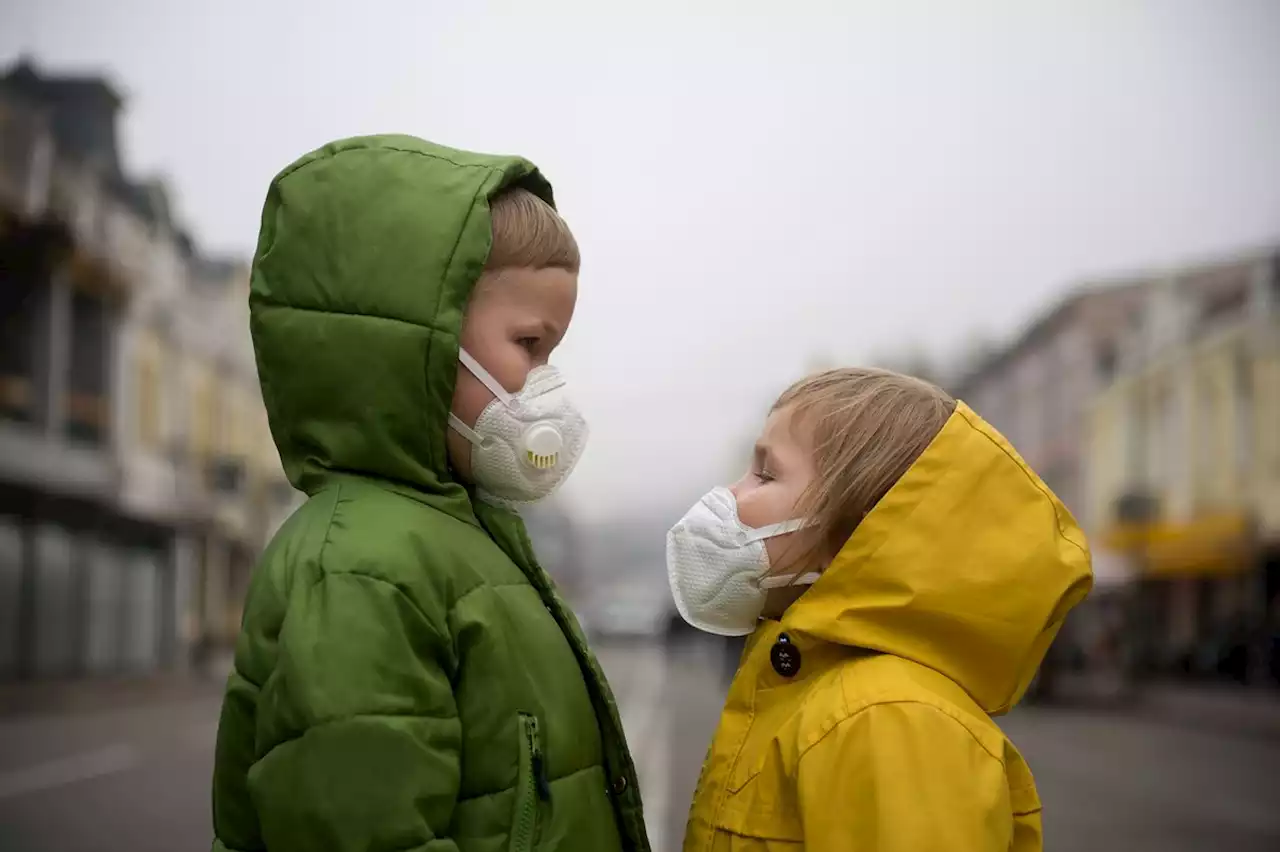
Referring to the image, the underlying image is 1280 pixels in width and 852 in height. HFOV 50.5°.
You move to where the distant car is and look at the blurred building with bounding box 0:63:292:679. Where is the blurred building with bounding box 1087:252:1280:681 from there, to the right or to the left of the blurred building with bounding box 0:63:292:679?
left

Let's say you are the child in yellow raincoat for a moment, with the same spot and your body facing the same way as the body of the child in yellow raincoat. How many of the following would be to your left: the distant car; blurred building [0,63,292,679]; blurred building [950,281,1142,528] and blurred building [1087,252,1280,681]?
0

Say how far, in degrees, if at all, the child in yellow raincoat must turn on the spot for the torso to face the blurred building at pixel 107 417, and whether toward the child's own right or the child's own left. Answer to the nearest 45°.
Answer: approximately 45° to the child's own right

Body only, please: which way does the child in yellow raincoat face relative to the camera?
to the viewer's left

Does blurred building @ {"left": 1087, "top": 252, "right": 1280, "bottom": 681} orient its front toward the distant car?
no

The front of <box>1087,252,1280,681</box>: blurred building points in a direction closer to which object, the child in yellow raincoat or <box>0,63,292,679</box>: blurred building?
the blurred building

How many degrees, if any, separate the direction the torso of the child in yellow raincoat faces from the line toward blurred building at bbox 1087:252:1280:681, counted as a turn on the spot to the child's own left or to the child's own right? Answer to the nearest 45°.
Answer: approximately 90° to the child's own right

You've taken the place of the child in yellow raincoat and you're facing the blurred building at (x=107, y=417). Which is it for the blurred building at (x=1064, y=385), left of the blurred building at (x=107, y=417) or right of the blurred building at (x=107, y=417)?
right

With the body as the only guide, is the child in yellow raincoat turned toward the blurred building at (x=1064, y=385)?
no

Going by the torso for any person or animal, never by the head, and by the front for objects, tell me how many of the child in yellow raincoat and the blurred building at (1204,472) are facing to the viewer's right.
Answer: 0

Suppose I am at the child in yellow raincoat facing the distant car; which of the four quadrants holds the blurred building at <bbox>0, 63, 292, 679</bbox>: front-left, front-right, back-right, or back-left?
front-left

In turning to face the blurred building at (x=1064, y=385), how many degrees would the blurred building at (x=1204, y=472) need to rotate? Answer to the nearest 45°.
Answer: approximately 90° to its right

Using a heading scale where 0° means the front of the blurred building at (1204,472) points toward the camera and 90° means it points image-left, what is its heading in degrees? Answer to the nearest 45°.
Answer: approximately 45°

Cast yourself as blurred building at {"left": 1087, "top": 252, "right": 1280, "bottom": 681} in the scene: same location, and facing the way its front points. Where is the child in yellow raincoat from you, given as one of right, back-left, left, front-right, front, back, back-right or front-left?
front-left

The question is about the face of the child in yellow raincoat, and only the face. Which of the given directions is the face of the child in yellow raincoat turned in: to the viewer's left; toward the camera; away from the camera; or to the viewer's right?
to the viewer's left

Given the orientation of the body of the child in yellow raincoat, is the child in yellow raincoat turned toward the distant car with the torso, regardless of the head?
no
